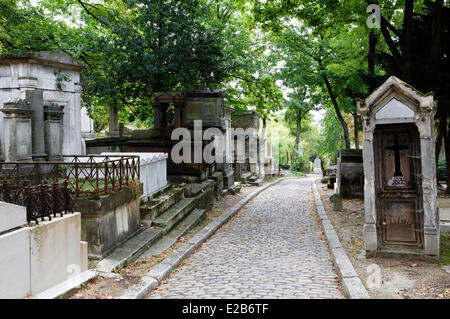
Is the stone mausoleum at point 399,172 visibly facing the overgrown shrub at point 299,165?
no

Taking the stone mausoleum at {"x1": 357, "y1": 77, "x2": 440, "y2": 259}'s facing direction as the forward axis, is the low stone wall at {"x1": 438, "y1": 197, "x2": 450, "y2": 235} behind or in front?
behind

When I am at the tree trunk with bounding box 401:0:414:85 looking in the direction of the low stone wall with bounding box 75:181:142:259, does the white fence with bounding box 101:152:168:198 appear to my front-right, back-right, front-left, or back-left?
front-right

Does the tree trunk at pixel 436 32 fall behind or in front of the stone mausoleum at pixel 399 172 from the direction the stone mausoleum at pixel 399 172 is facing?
behind

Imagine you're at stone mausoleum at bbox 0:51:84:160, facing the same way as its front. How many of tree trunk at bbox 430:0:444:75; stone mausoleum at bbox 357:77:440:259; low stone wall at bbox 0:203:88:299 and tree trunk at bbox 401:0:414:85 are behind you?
0

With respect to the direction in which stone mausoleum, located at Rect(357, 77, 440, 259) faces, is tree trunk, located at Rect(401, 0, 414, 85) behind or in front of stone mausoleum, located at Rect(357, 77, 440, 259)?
behind

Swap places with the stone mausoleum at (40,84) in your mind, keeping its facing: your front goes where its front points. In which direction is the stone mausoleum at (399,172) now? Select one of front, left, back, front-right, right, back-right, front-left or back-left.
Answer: front

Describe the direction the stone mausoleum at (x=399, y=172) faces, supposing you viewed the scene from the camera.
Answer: facing the viewer

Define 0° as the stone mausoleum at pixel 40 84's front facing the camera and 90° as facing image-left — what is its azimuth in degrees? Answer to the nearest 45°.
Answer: approximately 315°

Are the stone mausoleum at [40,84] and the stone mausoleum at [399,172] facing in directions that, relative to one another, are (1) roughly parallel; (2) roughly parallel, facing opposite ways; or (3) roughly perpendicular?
roughly perpendicular

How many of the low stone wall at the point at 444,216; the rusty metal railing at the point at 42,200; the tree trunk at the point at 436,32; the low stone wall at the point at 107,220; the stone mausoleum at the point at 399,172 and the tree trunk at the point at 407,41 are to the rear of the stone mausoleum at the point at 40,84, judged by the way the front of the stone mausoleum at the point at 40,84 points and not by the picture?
0

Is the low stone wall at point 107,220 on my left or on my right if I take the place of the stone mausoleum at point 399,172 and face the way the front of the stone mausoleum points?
on my right
